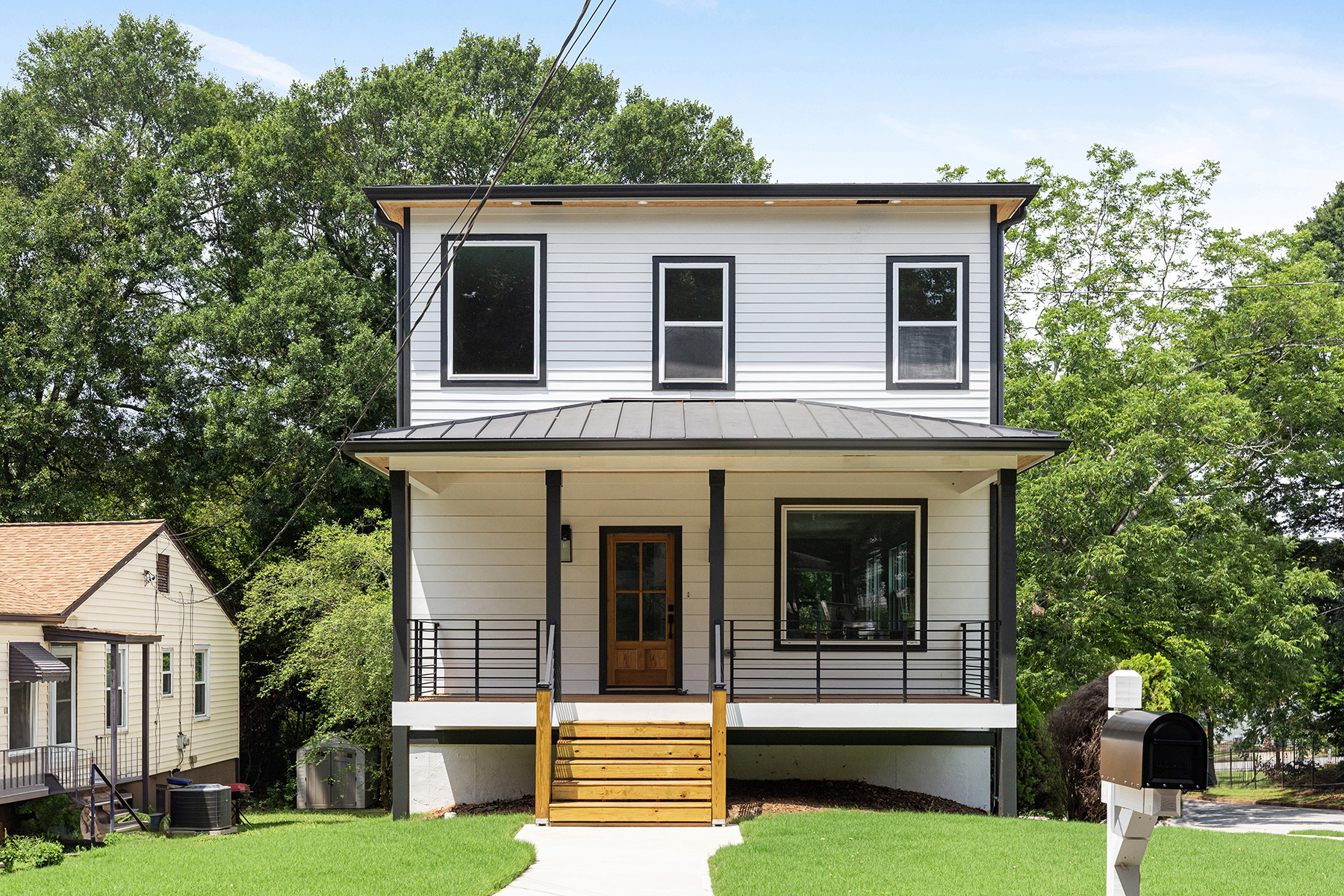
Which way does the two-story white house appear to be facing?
toward the camera

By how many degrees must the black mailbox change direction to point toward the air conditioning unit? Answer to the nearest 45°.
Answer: approximately 180°

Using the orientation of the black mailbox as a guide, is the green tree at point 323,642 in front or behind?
behind

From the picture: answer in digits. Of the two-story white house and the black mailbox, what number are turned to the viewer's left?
0

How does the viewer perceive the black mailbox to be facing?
facing the viewer and to the right of the viewer

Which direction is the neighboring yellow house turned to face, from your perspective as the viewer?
facing the viewer and to the left of the viewer

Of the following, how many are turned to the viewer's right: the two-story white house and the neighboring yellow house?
0

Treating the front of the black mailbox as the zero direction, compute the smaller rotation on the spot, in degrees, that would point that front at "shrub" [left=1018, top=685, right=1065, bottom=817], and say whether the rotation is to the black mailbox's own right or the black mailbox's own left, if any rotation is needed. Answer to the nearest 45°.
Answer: approximately 135° to the black mailbox's own left

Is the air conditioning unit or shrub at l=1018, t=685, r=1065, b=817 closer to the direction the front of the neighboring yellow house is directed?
the air conditioning unit
